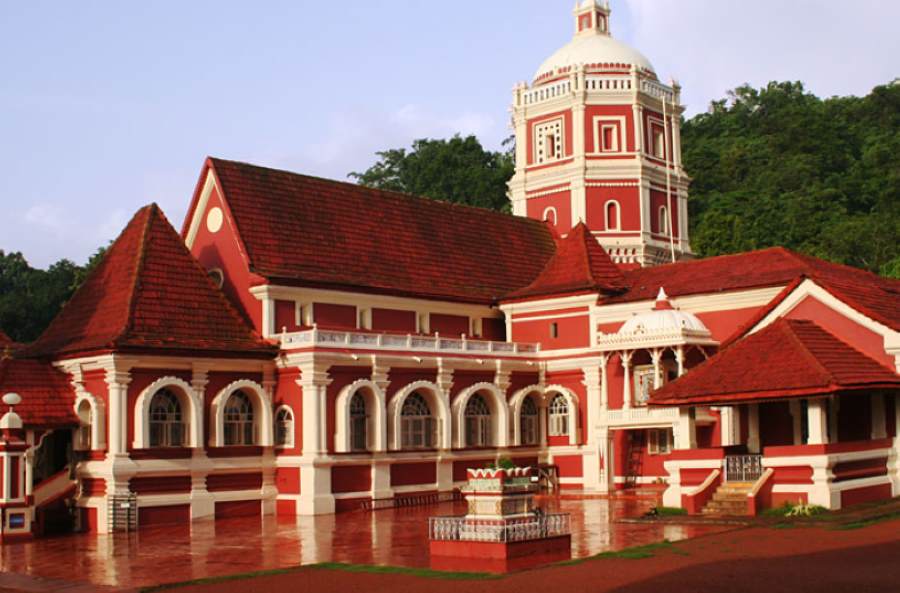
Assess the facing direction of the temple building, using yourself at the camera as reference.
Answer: facing the viewer and to the left of the viewer
